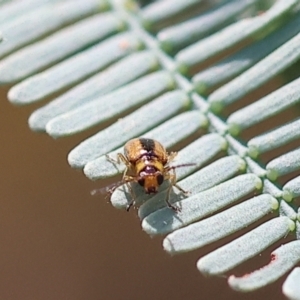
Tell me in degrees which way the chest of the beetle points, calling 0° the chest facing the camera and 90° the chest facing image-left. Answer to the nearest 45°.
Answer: approximately 0°
